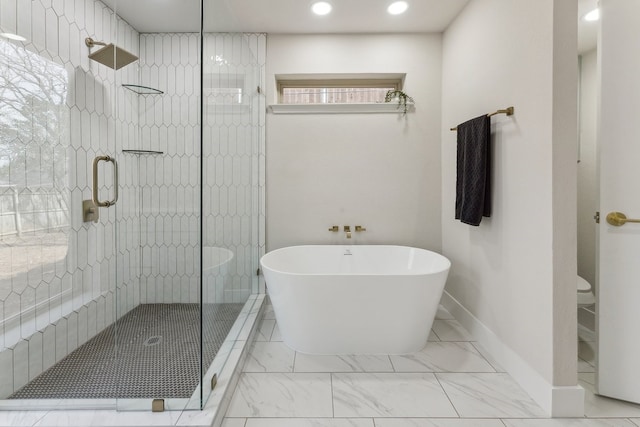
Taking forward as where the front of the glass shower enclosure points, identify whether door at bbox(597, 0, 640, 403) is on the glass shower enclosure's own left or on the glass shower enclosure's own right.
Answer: on the glass shower enclosure's own left

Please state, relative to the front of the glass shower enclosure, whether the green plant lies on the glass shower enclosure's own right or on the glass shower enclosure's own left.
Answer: on the glass shower enclosure's own left

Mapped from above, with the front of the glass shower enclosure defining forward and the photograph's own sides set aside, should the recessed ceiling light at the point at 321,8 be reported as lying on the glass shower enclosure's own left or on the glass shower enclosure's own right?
on the glass shower enclosure's own left

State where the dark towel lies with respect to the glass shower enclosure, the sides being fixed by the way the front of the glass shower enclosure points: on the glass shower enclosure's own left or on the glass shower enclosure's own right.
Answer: on the glass shower enclosure's own left

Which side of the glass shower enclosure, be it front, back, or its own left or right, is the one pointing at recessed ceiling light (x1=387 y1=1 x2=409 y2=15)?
left

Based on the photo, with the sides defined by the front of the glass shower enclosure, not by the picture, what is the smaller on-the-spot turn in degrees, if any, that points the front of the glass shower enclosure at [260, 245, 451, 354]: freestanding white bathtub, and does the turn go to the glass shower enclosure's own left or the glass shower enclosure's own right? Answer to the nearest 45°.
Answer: approximately 90° to the glass shower enclosure's own left

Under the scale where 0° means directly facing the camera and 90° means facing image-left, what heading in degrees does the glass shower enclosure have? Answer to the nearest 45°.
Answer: approximately 0°
